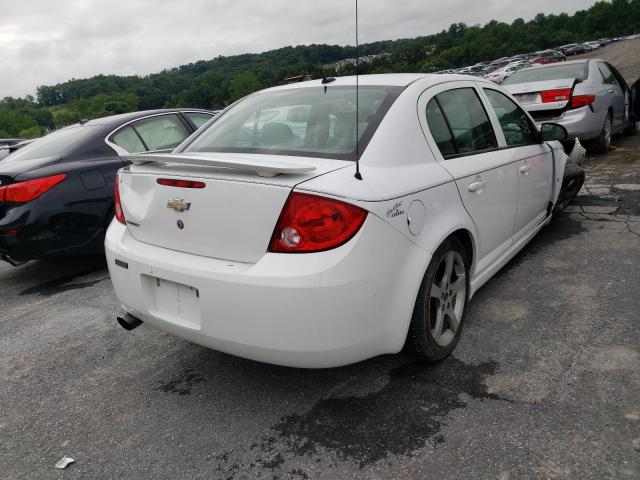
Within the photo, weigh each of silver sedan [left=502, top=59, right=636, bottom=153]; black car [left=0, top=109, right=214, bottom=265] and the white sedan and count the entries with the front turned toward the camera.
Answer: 0

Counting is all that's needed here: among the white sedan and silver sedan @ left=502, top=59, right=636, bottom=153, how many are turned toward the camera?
0

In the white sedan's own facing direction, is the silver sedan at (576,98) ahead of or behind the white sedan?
ahead

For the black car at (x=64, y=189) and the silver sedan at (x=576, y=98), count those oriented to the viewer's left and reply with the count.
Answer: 0

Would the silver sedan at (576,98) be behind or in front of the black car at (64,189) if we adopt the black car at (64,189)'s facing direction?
in front

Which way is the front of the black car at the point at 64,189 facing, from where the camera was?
facing away from the viewer and to the right of the viewer

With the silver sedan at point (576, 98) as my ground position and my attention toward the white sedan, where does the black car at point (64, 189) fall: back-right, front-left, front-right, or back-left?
front-right

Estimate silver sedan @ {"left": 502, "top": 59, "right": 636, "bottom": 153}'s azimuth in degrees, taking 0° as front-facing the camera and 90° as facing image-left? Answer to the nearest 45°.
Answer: approximately 225°

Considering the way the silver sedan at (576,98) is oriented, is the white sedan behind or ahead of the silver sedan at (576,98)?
behind

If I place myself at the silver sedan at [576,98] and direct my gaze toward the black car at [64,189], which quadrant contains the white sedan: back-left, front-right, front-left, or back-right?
front-left

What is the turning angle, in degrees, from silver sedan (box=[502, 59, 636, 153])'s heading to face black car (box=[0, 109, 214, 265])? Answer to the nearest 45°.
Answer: approximately 180°

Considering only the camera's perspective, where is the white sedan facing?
facing away from the viewer and to the right of the viewer
